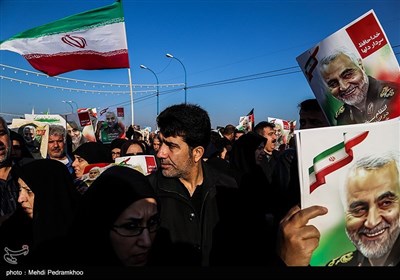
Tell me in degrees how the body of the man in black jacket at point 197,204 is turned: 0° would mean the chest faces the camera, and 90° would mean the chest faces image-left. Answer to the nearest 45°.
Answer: approximately 45°

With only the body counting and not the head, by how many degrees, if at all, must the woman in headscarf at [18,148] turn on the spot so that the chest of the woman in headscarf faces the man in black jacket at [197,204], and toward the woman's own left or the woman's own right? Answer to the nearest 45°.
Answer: approximately 45° to the woman's own left

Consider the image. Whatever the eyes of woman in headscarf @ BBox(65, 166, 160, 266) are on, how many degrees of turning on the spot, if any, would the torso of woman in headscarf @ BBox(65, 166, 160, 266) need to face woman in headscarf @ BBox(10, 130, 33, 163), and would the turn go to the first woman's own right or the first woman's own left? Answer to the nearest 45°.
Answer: approximately 180°

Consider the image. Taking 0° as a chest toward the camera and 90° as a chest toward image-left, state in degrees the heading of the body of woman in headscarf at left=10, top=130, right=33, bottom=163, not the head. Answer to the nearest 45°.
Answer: approximately 45°

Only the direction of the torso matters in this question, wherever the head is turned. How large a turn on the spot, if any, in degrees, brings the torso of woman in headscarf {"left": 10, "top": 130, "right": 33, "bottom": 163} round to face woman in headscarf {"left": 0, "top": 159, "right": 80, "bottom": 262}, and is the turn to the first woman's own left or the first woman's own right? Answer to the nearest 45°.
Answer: approximately 45° to the first woman's own left

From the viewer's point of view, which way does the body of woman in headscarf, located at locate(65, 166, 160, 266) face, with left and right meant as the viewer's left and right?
facing the viewer and to the right of the viewer

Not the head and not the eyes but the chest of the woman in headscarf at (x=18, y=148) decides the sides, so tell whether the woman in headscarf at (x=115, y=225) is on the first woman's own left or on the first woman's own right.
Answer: on the first woman's own left
